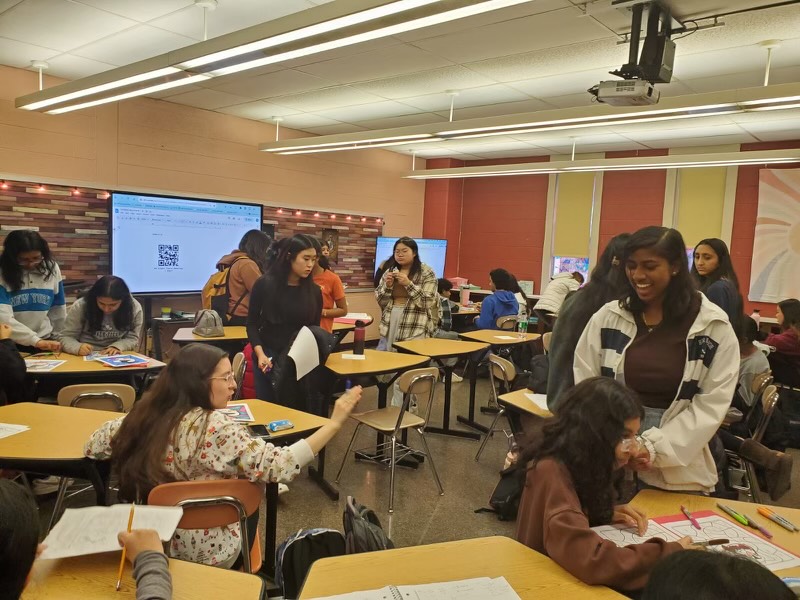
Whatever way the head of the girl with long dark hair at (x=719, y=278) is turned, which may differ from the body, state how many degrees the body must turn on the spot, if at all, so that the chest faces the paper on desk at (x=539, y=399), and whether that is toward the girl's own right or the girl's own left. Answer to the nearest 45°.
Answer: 0° — they already face it

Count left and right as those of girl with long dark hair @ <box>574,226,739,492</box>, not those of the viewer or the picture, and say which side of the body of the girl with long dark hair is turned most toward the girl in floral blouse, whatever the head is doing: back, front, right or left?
front

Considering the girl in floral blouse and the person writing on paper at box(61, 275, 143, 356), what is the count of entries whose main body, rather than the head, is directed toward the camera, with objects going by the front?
1

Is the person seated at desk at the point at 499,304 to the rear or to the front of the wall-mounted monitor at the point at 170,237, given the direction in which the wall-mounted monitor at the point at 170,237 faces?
to the front

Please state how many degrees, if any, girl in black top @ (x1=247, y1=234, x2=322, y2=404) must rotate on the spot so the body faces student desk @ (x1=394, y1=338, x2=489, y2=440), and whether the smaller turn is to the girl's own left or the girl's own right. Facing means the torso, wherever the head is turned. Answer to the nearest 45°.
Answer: approximately 90° to the girl's own left

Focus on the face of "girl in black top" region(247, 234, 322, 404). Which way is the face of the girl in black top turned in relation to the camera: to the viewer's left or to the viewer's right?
to the viewer's right

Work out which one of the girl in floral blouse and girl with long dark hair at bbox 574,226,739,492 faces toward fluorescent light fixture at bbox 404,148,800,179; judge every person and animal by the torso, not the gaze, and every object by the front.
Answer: the girl in floral blouse

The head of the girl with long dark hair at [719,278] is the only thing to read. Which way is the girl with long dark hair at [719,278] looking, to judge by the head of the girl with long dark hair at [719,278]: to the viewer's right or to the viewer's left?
to the viewer's left

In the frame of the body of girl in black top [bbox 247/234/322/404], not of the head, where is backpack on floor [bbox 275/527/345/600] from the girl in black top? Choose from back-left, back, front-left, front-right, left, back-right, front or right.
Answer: front-right

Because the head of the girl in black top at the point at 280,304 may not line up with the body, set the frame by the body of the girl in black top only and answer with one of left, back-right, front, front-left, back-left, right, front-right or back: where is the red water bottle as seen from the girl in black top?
left

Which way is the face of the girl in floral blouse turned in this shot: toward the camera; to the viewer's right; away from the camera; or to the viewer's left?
to the viewer's right
